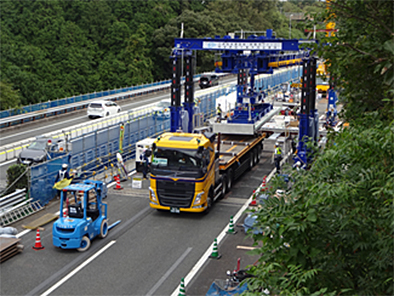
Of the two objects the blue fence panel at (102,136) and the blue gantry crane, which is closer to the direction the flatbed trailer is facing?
the blue fence panel

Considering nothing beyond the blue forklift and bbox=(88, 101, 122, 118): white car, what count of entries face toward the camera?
0

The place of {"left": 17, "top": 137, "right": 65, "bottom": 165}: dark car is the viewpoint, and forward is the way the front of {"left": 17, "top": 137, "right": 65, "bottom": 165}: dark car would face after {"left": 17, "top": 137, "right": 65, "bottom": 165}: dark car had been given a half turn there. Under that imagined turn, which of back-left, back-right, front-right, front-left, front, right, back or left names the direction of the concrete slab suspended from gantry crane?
front-right

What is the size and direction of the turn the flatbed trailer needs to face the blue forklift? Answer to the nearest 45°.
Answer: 0° — it already faces it

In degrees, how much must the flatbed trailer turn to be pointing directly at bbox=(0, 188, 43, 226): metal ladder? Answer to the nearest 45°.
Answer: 0° — it already faces it

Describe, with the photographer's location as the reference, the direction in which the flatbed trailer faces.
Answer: facing the viewer and to the left of the viewer

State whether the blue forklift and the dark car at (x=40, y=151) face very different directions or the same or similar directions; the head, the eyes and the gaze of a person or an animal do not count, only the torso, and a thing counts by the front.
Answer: very different directions

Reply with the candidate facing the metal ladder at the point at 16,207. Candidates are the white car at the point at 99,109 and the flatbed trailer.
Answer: the flatbed trailer

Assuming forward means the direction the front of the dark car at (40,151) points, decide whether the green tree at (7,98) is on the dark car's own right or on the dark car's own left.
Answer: on the dark car's own right

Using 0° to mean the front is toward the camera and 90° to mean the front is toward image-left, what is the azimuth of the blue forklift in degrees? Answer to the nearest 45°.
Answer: approximately 225°

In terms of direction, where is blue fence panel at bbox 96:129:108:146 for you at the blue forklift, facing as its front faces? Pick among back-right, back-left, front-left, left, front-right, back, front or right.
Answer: front-left

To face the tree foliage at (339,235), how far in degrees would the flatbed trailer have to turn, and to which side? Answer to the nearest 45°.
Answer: approximately 45° to its left

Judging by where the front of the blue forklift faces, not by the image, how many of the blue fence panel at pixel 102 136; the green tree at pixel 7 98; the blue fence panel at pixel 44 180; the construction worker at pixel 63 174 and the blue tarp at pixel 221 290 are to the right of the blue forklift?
1
